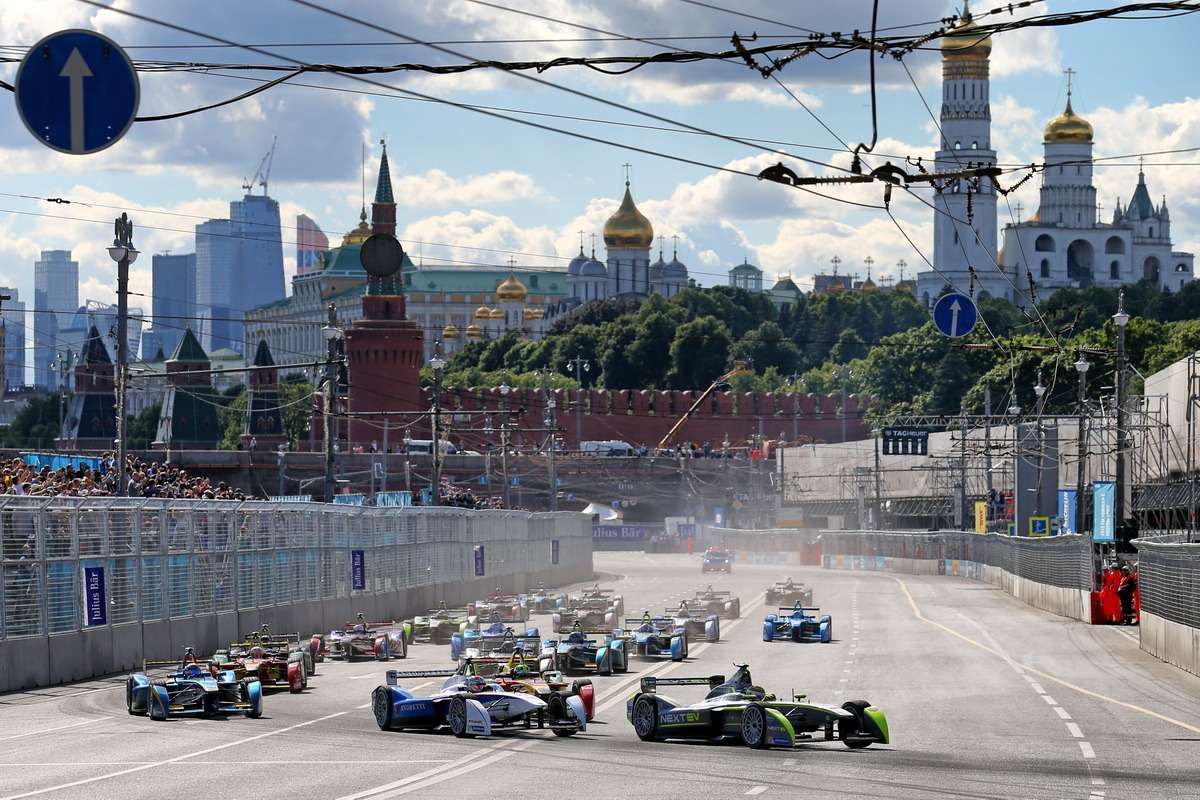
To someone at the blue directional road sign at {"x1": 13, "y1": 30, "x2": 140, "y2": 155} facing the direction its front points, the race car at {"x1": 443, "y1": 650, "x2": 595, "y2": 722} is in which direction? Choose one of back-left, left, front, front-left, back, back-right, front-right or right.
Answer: back-left

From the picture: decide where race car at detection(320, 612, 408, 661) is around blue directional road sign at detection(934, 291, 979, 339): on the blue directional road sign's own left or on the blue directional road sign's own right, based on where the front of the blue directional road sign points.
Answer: on the blue directional road sign's own right

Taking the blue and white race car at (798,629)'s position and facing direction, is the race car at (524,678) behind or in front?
in front

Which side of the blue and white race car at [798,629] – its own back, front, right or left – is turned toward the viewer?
front

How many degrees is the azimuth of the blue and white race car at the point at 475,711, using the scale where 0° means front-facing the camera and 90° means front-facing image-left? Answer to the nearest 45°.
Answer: approximately 315°

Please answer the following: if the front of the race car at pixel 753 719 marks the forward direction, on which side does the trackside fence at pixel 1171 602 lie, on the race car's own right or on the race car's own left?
on the race car's own left

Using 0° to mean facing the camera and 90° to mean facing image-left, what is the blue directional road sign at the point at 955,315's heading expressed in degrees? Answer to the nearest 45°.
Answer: approximately 0°

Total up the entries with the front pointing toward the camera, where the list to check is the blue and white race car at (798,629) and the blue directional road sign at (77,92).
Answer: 2

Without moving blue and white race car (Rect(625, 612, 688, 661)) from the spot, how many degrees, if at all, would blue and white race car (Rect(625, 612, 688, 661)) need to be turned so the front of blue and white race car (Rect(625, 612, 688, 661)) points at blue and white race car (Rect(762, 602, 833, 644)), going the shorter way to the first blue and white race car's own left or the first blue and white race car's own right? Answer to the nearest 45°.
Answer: approximately 90° to the first blue and white race car's own left
